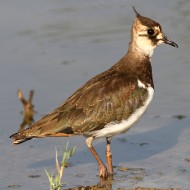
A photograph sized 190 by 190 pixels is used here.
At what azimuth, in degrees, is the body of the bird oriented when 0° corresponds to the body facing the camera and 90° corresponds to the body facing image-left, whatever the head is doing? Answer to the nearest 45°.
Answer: approximately 270°
